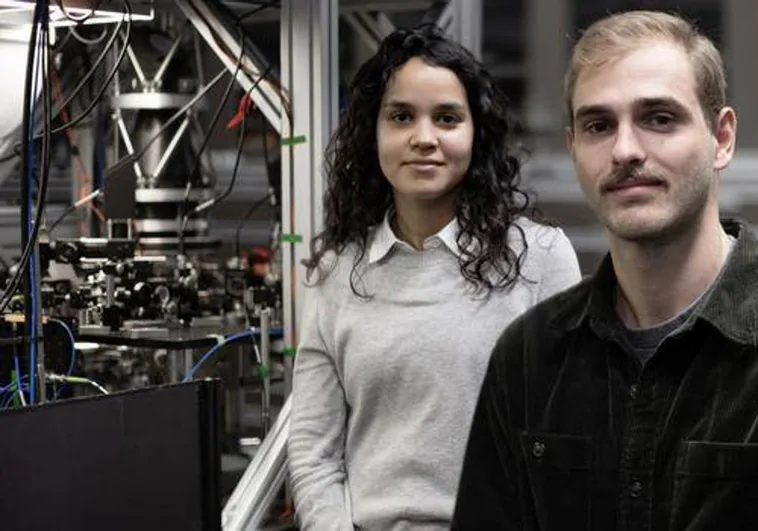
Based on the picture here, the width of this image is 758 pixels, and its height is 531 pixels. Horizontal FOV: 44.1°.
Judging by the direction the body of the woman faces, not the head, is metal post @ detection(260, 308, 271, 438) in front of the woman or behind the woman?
behind

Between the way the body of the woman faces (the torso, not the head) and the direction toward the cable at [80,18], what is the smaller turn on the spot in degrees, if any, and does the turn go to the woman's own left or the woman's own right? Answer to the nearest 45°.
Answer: approximately 135° to the woman's own right

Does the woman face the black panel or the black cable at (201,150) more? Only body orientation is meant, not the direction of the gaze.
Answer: the black panel

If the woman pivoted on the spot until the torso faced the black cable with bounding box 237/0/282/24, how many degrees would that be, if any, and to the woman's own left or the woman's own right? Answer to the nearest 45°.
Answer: approximately 180°

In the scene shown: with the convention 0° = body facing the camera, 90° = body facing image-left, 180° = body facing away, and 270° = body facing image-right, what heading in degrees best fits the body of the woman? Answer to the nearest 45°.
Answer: approximately 0°

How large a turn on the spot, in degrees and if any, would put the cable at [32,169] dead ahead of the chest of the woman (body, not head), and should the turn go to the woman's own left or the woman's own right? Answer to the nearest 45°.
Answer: approximately 90° to the woman's own right

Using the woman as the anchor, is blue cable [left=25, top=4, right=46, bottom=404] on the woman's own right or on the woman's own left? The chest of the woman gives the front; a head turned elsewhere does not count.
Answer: on the woman's own right

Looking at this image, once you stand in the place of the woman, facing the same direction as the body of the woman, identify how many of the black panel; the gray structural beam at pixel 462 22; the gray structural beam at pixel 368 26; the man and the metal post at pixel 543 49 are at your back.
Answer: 3

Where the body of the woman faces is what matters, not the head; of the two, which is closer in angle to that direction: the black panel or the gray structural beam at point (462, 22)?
the black panel

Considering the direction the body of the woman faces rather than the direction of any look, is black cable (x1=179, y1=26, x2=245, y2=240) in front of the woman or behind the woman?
behind

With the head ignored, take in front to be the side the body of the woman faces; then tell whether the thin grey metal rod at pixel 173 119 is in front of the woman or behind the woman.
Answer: behind

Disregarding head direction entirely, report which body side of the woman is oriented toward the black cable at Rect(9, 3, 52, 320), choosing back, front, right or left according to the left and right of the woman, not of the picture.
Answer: right

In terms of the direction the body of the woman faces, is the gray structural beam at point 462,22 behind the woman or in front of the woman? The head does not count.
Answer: behind
